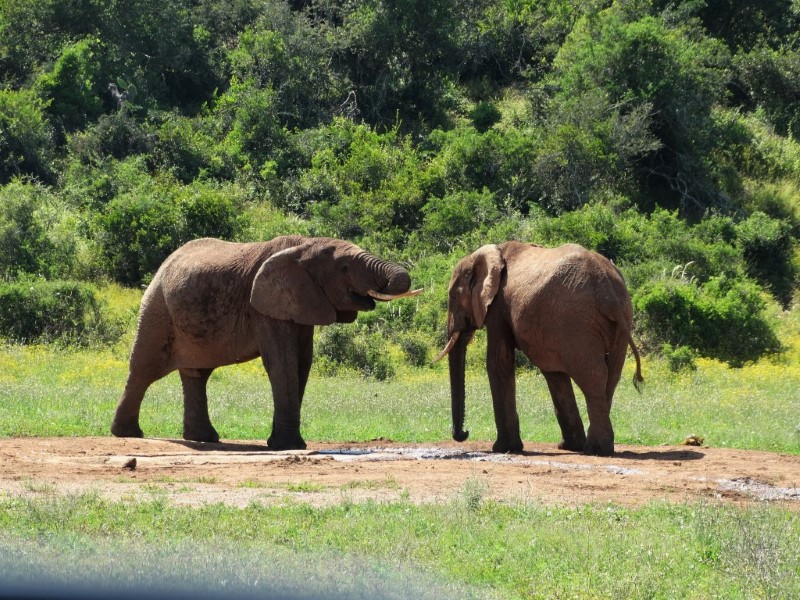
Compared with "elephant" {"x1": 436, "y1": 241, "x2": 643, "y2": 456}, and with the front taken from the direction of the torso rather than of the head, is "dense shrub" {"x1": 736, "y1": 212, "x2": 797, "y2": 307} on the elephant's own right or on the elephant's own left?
on the elephant's own right

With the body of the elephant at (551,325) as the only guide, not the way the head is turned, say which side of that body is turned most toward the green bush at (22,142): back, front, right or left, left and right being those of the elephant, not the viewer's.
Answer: front

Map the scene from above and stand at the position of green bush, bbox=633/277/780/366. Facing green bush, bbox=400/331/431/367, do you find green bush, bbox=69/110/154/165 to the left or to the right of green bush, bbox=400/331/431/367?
right

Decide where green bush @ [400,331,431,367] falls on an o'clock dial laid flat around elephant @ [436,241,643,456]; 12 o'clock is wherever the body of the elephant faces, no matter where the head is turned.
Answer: The green bush is roughly at 1 o'clock from the elephant.

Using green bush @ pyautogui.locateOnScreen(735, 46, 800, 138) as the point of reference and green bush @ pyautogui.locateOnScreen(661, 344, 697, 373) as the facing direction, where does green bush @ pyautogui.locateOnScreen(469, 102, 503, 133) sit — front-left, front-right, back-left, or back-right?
front-right

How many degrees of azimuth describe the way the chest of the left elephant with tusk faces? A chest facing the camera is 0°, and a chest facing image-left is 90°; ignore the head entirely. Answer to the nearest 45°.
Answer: approximately 270°

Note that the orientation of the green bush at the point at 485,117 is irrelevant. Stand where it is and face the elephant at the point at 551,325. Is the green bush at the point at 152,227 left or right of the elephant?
right

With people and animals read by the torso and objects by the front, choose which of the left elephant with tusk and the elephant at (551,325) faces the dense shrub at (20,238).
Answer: the elephant

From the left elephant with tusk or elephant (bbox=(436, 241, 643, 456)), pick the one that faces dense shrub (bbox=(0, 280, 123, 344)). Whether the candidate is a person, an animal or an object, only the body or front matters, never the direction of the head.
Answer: the elephant

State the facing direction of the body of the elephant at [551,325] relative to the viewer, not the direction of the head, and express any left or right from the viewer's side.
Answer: facing away from the viewer and to the left of the viewer

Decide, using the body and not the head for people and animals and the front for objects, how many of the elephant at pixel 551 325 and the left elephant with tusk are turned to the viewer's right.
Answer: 1
